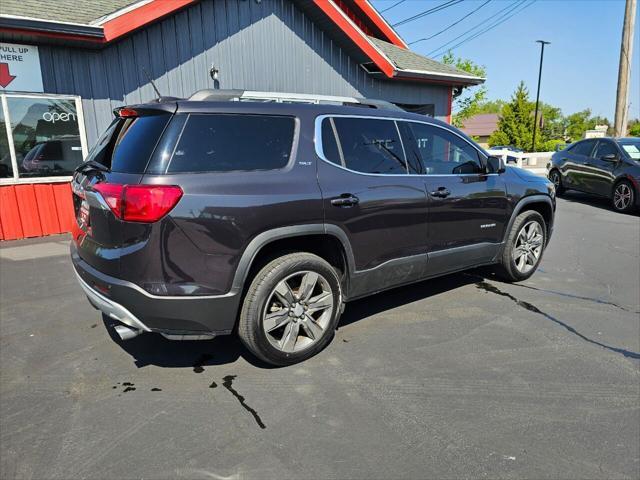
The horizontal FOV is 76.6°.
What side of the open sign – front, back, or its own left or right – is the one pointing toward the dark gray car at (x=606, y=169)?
left

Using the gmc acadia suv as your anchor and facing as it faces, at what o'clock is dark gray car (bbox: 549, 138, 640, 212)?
The dark gray car is roughly at 12 o'clock from the gmc acadia suv.

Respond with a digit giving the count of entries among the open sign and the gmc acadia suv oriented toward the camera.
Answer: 1

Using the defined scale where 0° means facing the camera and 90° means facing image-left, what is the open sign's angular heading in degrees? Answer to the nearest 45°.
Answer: approximately 0°

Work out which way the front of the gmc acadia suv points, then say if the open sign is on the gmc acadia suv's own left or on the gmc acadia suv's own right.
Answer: on the gmc acadia suv's own left

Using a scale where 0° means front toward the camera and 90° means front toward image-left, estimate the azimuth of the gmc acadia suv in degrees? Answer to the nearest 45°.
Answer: approximately 225°

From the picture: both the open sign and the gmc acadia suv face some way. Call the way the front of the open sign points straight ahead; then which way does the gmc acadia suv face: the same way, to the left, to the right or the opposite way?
to the left

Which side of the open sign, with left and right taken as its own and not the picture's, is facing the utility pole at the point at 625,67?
left
